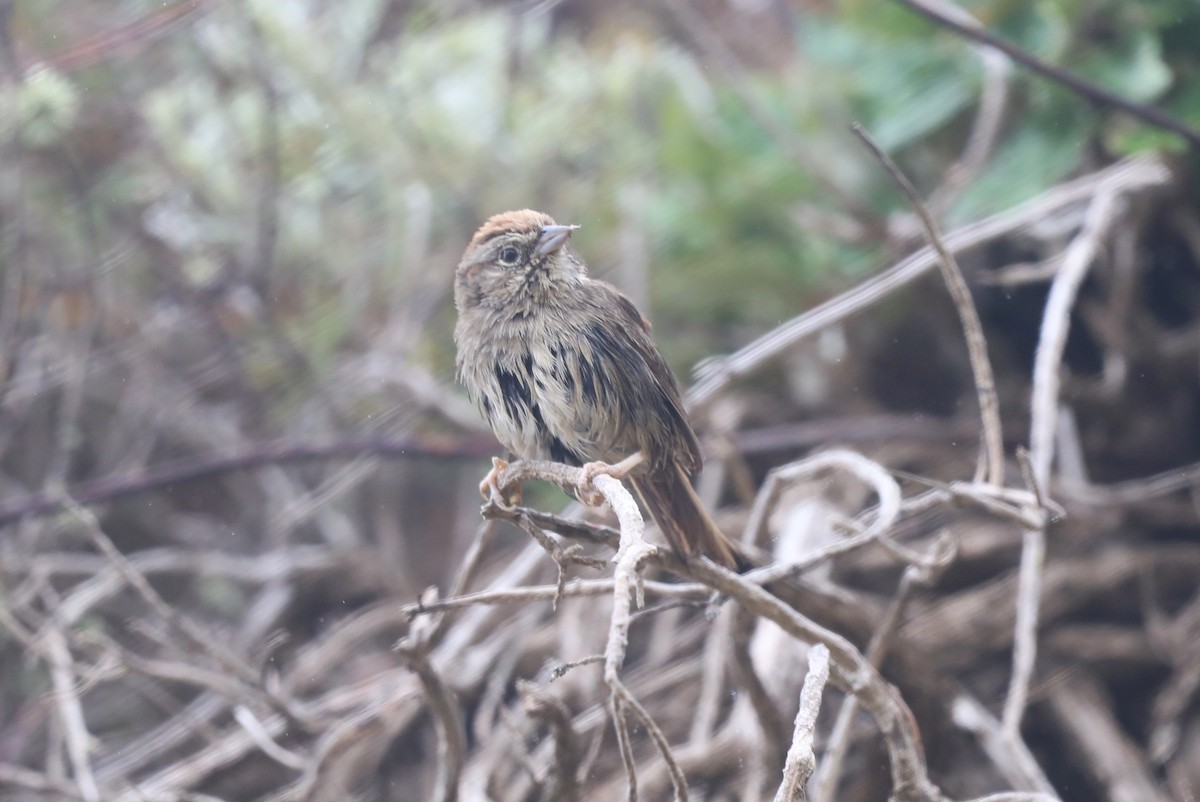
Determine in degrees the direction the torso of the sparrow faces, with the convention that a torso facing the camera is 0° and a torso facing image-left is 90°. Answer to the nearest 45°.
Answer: approximately 45°

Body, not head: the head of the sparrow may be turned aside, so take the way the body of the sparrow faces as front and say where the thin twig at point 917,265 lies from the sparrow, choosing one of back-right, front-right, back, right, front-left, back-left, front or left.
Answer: back

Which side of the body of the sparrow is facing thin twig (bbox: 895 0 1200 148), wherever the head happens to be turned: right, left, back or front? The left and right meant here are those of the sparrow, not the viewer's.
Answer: back

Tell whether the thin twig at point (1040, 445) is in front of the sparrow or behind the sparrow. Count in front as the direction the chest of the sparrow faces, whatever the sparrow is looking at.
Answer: behind
